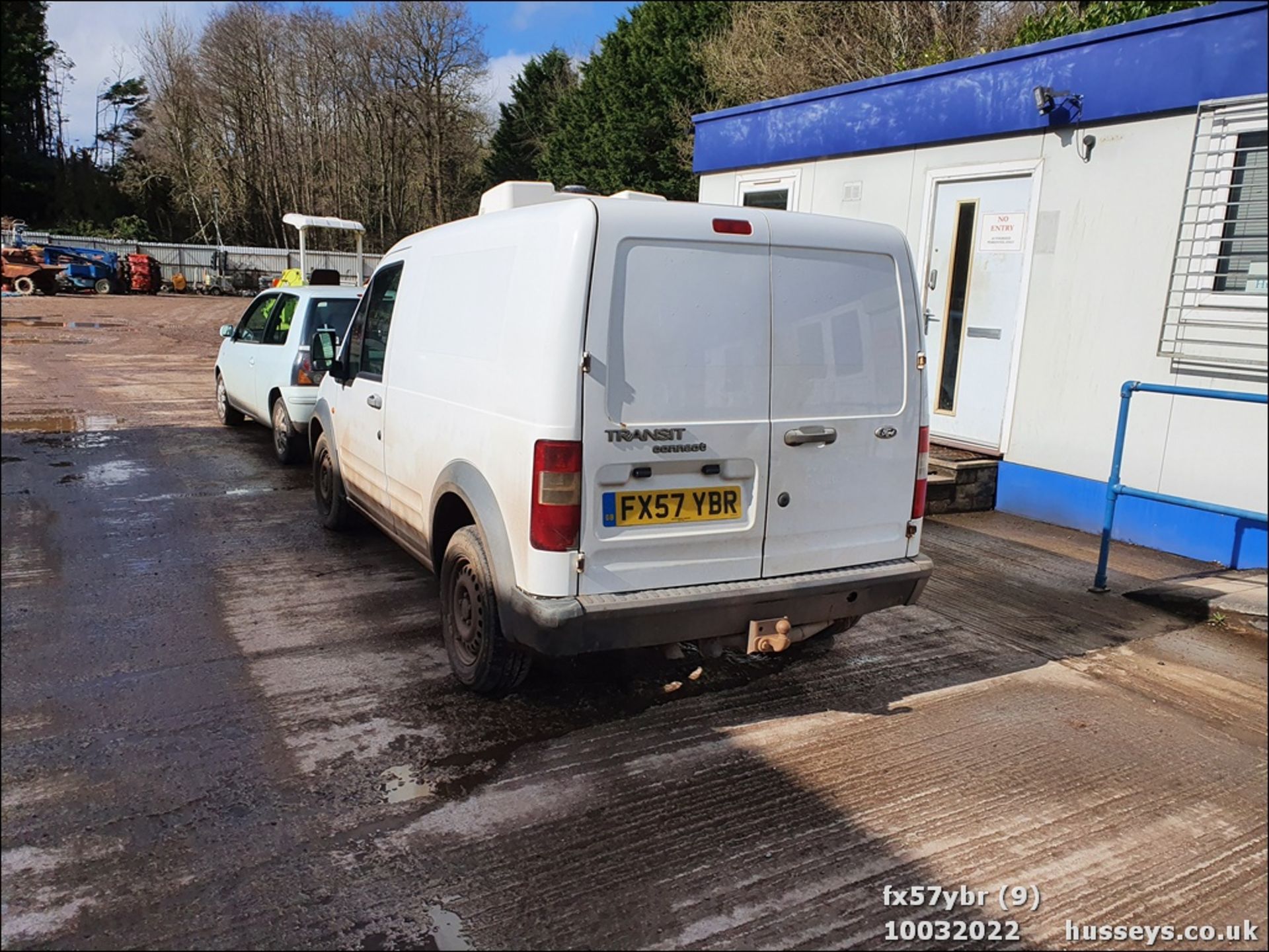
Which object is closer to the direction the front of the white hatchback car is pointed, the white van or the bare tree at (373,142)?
the bare tree

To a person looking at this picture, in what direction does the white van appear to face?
facing away from the viewer and to the left of the viewer

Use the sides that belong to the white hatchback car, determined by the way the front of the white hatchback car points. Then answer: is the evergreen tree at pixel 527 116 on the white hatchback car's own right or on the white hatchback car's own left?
on the white hatchback car's own right

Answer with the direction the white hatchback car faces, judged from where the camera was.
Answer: facing away from the viewer and to the left of the viewer

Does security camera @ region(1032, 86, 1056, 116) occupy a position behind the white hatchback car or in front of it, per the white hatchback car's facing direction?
behind

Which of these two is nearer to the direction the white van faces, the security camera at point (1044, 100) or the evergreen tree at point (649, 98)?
the evergreen tree

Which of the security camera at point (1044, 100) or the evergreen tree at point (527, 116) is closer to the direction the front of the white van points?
the evergreen tree

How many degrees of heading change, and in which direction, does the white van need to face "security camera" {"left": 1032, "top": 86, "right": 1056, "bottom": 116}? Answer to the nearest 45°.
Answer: approximately 90° to its right

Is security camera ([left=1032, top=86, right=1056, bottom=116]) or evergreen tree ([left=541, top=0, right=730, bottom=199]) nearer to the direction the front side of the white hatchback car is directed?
the evergreen tree

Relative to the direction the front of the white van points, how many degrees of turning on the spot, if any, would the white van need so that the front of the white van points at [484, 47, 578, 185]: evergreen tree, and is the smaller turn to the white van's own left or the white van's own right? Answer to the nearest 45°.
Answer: approximately 45° to the white van's own right
